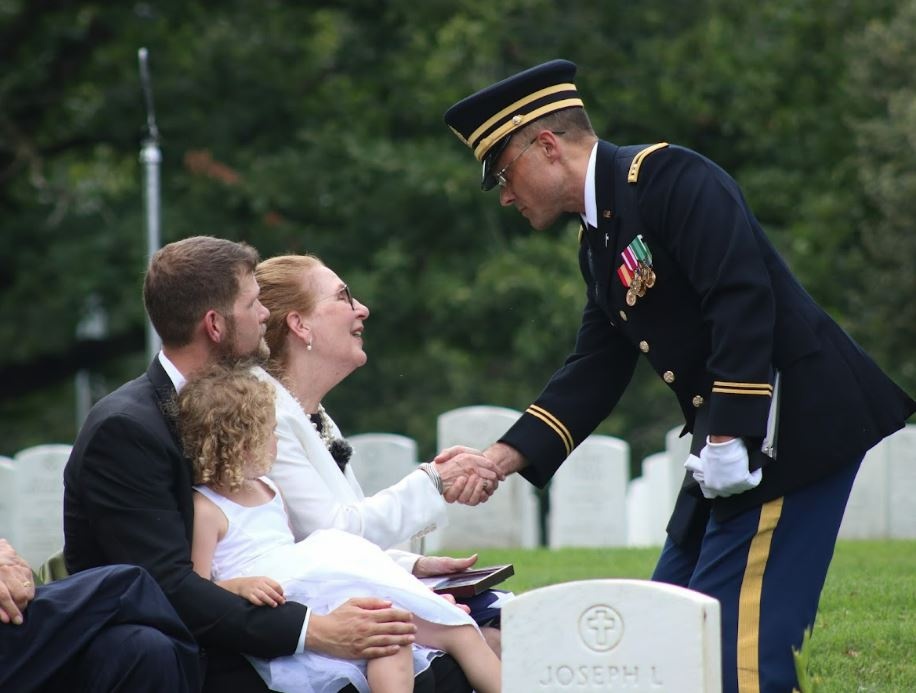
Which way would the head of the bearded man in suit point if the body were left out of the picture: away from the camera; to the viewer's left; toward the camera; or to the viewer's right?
to the viewer's right

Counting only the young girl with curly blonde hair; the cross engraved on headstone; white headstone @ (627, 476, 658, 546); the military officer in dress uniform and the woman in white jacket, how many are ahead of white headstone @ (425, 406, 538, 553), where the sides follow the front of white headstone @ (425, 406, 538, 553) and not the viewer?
4

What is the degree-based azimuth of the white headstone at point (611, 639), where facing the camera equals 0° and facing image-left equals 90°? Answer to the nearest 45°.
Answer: approximately 0°

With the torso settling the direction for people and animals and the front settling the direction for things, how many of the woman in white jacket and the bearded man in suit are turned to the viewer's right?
2

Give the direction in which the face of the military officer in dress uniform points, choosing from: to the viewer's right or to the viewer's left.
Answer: to the viewer's left

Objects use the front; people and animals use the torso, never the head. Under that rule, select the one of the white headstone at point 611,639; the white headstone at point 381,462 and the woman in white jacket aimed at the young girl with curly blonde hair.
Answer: the white headstone at point 381,462

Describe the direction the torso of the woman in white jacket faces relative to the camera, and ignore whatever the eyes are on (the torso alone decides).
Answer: to the viewer's right

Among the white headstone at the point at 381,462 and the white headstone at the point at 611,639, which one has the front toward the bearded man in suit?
the white headstone at the point at 381,462

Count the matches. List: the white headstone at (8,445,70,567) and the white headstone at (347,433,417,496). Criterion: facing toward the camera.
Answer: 2

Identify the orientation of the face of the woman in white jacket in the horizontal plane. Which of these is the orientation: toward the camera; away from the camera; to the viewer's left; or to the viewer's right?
to the viewer's right

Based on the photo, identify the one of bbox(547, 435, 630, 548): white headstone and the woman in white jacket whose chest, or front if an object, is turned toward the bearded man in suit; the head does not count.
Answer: the white headstone

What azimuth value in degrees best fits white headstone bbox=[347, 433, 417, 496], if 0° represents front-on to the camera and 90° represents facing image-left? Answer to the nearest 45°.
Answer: approximately 0°

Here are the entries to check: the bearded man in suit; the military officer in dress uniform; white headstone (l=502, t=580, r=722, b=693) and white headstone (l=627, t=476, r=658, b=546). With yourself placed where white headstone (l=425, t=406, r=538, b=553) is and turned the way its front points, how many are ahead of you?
3

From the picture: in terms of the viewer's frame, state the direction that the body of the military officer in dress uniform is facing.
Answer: to the viewer's left

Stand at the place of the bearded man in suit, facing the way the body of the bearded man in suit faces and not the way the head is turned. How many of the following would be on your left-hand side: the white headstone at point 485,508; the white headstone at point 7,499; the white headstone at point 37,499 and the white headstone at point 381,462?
4
